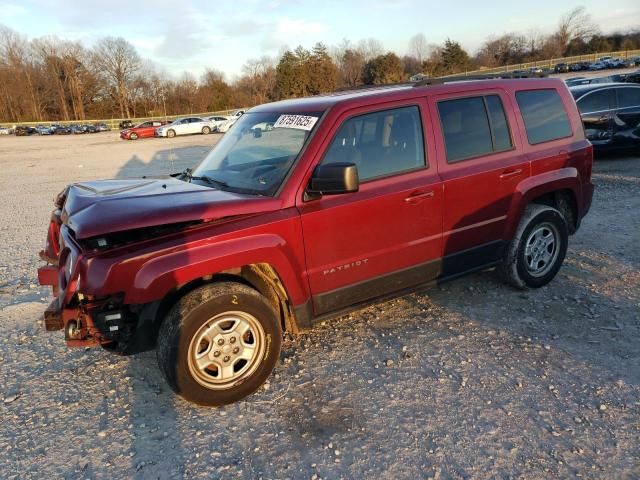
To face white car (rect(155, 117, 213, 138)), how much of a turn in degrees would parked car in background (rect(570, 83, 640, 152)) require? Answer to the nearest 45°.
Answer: approximately 45° to its right

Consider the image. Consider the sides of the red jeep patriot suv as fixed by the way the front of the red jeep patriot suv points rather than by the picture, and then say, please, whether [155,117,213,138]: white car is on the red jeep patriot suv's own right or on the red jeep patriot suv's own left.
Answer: on the red jeep patriot suv's own right

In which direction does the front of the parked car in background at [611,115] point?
to the viewer's left

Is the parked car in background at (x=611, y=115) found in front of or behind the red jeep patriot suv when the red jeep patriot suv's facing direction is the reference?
behind

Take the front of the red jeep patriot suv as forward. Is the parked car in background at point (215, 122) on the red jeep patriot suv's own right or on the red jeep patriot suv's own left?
on the red jeep patriot suv's own right

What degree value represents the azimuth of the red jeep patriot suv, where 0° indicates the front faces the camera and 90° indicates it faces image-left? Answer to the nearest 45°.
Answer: approximately 45°
